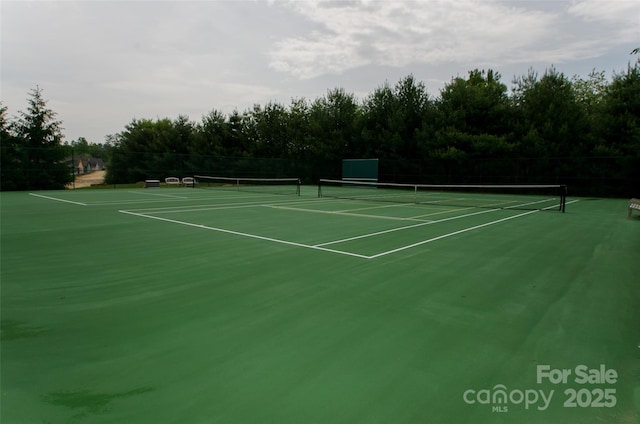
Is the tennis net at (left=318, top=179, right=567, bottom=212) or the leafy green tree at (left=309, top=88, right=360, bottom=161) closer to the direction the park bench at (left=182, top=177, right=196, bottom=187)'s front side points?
the tennis net

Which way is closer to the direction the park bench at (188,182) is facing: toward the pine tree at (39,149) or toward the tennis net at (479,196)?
the tennis net

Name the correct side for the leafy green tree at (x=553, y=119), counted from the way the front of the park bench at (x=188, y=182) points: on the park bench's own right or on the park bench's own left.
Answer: on the park bench's own left

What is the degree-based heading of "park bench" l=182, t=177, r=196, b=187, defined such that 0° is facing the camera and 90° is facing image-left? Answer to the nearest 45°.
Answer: approximately 0°

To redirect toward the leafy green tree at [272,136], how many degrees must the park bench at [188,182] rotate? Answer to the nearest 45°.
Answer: approximately 135° to its left

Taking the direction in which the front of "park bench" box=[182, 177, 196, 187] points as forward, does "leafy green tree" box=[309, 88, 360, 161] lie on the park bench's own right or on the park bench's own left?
on the park bench's own left

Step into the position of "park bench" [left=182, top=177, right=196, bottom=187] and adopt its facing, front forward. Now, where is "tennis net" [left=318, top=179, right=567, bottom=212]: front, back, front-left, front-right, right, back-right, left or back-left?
front-left

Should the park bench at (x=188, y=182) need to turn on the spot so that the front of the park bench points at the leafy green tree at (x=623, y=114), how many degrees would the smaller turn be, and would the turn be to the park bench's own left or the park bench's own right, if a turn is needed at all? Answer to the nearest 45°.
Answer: approximately 45° to the park bench's own left

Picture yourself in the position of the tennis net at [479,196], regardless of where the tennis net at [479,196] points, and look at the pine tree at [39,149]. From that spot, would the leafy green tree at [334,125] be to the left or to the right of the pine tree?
right

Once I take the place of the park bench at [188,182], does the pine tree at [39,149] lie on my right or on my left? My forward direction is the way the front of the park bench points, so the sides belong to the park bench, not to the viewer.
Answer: on my right
